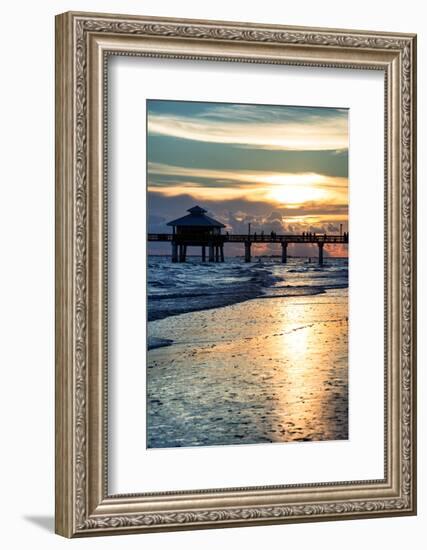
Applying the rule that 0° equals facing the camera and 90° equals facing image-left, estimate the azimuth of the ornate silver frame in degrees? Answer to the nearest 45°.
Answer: approximately 315°
